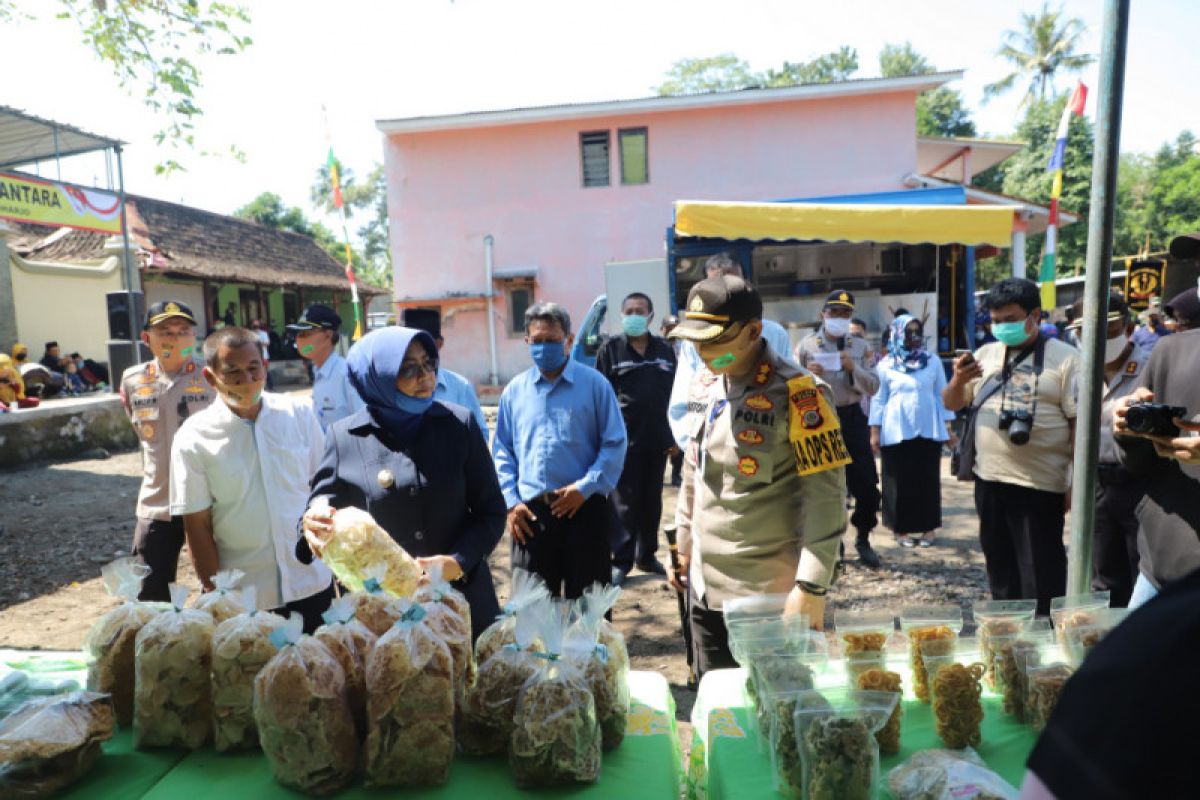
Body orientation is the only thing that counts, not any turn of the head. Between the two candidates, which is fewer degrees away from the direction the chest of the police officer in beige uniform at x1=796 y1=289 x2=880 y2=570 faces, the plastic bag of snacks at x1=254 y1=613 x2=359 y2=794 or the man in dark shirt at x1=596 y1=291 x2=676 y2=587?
the plastic bag of snacks

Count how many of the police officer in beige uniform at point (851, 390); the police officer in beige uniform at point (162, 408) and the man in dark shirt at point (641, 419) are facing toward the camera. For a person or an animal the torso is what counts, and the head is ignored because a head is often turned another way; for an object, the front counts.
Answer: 3

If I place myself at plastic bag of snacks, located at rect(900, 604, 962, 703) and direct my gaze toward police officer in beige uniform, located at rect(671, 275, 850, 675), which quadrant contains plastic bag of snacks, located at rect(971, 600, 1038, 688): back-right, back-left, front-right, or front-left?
back-right

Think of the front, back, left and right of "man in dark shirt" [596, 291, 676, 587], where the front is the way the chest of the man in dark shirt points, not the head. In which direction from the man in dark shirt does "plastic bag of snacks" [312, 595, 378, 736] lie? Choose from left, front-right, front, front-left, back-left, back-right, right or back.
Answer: front

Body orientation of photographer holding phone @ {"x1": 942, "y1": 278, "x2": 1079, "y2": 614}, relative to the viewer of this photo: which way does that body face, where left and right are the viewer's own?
facing the viewer and to the left of the viewer

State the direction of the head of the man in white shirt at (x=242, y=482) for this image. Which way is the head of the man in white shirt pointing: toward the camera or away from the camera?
toward the camera

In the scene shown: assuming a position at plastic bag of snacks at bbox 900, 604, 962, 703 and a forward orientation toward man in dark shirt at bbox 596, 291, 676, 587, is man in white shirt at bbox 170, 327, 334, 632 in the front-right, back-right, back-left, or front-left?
front-left

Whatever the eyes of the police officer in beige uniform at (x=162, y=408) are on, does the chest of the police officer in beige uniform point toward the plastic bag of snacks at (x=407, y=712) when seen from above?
yes

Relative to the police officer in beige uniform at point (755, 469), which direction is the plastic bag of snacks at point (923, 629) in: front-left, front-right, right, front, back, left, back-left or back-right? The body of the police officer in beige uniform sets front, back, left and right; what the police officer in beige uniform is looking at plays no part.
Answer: left

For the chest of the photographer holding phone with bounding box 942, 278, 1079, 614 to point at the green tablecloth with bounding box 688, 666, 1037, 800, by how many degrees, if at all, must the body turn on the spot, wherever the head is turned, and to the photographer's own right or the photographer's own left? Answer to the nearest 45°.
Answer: approximately 45° to the photographer's own left

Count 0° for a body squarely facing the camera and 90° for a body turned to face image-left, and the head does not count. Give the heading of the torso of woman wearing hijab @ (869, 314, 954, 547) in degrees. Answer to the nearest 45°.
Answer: approximately 0°

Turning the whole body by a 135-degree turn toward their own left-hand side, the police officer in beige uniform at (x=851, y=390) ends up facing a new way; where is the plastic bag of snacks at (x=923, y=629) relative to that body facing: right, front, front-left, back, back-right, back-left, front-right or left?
back-right

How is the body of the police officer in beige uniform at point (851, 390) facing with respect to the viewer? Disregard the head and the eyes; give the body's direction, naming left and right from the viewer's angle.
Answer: facing the viewer

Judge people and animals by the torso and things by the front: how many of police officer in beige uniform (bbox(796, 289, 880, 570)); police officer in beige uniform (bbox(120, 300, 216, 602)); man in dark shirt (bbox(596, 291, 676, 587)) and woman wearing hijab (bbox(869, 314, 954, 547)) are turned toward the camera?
4

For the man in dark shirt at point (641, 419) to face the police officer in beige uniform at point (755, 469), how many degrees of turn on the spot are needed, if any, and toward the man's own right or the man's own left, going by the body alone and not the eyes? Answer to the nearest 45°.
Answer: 0° — they already face them

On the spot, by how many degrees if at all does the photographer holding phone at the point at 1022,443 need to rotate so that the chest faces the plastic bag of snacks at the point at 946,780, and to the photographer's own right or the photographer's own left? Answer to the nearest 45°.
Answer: approximately 45° to the photographer's own left

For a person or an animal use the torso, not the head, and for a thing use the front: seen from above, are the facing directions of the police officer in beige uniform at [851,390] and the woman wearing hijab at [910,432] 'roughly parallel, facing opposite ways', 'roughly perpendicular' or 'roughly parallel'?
roughly parallel

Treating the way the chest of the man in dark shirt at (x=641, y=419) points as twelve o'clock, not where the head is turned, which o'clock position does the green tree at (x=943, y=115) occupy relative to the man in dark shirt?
The green tree is roughly at 7 o'clock from the man in dark shirt.

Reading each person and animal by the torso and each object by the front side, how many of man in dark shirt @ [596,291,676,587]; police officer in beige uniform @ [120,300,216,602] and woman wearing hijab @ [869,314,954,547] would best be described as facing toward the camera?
3
